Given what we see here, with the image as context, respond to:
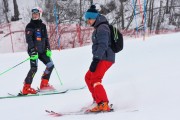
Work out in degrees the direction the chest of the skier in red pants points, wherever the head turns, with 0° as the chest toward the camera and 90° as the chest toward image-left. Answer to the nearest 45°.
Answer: approximately 90°
